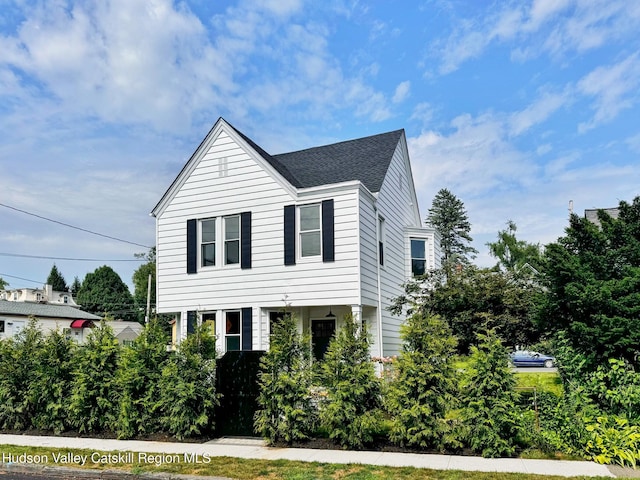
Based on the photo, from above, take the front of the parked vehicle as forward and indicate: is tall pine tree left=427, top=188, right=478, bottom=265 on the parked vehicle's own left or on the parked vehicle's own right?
on the parked vehicle's own left

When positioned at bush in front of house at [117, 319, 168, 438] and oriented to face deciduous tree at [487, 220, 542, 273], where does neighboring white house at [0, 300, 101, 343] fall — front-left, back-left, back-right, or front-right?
front-left

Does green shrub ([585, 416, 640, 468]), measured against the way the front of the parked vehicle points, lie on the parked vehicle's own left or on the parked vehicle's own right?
on the parked vehicle's own right

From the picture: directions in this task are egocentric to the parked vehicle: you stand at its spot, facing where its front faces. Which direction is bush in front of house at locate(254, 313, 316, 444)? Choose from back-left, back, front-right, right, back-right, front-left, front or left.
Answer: right

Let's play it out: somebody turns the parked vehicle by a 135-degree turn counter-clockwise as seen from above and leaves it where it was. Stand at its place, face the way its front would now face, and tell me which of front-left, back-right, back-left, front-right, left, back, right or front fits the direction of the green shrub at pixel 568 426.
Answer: back-left

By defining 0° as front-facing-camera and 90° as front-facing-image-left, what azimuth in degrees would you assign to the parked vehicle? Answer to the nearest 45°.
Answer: approximately 270°

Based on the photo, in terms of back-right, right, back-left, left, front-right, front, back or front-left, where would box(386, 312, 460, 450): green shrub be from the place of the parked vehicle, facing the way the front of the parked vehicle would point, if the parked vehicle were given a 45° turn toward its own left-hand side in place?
back-right

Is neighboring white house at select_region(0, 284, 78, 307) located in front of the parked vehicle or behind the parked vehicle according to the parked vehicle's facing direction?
behind

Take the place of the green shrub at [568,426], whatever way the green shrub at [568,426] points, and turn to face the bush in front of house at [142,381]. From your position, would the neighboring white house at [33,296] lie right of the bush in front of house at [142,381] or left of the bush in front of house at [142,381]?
right

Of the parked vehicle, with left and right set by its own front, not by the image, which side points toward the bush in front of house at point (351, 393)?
right

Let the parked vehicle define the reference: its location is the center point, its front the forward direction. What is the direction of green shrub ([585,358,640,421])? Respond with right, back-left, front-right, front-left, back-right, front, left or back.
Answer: right

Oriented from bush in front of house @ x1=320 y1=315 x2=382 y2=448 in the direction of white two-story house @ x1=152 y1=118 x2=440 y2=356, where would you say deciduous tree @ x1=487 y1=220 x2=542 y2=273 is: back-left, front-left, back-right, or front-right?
front-right

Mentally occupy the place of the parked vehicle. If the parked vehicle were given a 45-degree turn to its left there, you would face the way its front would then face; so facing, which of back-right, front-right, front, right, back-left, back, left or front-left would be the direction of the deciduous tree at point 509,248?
front-left

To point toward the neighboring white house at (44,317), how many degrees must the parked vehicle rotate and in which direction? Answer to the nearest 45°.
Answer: approximately 180°
